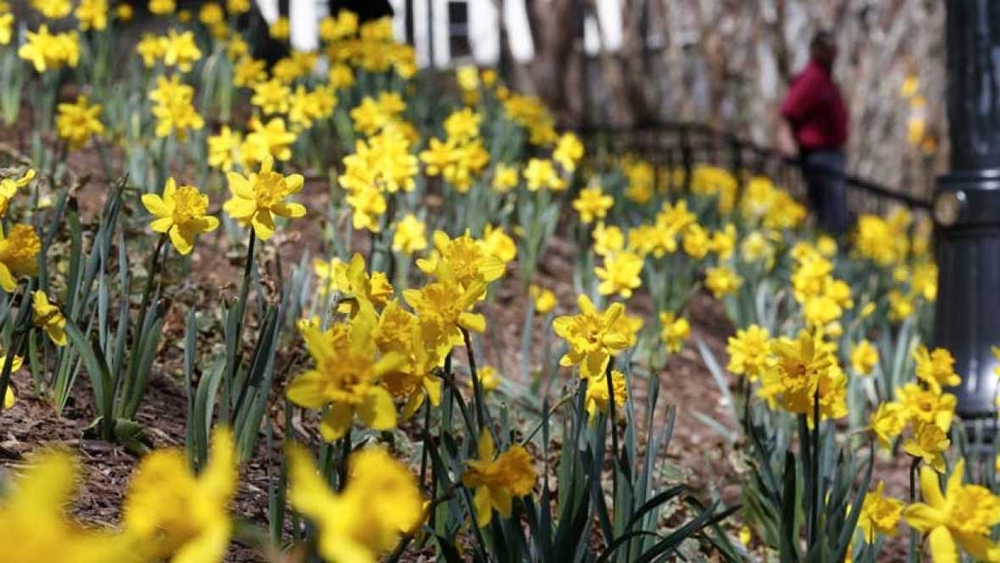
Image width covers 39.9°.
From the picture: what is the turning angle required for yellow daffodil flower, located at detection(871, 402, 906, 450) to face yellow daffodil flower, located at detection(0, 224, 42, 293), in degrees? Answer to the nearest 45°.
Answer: approximately 45° to its right

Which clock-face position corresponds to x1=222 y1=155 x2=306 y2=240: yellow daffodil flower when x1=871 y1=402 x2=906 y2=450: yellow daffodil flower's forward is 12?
x1=222 y1=155 x2=306 y2=240: yellow daffodil flower is roughly at 2 o'clock from x1=871 y1=402 x2=906 y2=450: yellow daffodil flower.

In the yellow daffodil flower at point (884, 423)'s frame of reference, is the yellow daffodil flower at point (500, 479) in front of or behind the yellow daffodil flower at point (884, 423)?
in front

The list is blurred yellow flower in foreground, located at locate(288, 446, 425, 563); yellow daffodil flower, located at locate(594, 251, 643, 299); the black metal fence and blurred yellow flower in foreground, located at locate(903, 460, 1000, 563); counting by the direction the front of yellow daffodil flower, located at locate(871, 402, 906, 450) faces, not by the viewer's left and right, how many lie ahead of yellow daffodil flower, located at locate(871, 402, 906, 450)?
2

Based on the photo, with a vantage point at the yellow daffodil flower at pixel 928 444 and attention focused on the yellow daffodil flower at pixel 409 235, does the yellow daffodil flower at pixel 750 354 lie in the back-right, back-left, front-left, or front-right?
front-right

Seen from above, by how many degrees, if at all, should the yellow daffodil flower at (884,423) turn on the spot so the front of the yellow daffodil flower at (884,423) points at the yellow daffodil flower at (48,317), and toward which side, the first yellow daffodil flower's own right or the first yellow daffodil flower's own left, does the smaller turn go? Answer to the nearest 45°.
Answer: approximately 45° to the first yellow daffodil flower's own right

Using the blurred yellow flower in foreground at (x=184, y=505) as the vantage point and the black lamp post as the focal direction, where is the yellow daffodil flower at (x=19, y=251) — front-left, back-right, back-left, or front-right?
front-left

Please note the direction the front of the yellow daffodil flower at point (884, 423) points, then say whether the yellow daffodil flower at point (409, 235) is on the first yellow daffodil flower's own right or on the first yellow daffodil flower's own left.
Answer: on the first yellow daffodil flower's own right

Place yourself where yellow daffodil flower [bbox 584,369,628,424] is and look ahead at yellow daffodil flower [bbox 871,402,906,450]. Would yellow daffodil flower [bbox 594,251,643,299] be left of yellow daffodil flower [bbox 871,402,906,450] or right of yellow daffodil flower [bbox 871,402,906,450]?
left

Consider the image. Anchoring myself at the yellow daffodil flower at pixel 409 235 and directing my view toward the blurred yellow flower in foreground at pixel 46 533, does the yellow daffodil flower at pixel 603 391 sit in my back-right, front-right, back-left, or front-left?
front-left

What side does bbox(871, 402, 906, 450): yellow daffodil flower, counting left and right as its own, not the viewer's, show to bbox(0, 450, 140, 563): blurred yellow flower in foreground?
front

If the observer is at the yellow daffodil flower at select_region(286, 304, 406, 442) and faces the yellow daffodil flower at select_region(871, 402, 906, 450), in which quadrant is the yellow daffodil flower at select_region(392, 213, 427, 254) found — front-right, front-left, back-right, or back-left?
front-left

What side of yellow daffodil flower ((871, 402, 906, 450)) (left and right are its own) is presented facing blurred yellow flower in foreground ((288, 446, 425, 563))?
front
